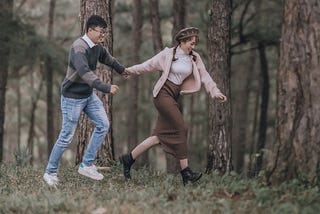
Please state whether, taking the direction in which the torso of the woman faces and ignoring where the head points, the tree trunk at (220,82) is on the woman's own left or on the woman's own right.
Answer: on the woman's own left
